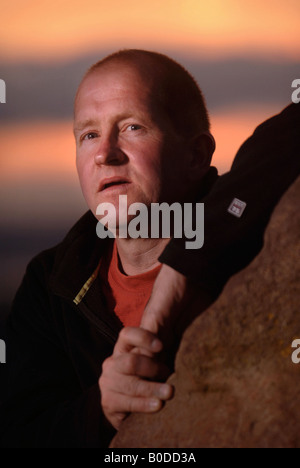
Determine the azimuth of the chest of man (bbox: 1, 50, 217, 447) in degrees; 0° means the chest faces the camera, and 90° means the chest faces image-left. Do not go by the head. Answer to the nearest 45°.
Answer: approximately 0°
